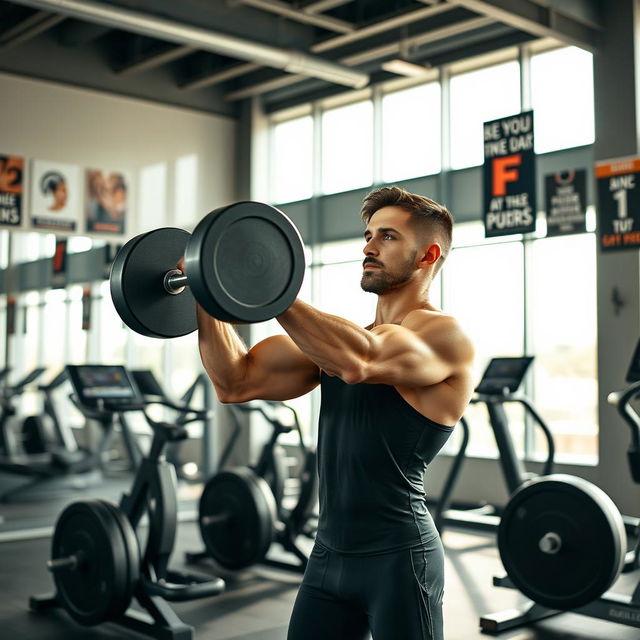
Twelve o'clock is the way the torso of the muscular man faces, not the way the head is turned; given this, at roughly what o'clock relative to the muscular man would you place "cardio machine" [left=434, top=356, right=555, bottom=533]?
The cardio machine is roughly at 5 o'clock from the muscular man.

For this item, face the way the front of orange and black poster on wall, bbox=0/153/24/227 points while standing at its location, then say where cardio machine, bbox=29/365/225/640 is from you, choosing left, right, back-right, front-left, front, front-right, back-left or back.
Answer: front-right

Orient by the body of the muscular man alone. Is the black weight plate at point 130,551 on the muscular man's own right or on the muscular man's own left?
on the muscular man's own right

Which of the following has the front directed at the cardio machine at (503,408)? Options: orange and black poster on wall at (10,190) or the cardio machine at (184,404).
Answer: the orange and black poster on wall

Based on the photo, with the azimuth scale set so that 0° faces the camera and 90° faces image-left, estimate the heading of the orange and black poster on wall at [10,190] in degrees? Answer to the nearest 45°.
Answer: approximately 315°

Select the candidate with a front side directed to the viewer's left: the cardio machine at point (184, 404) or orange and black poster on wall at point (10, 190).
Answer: the cardio machine

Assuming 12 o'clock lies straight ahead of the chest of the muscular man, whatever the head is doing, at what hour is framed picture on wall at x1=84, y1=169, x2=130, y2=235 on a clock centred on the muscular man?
The framed picture on wall is roughly at 4 o'clock from the muscular man.

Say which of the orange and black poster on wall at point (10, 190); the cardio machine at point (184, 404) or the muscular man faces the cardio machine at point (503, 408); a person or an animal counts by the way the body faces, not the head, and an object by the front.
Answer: the orange and black poster on wall

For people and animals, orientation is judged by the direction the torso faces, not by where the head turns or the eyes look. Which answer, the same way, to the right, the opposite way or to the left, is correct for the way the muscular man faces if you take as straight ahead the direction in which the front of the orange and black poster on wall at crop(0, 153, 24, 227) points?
to the right

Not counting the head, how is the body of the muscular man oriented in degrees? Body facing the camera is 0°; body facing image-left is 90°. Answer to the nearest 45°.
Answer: approximately 45°
